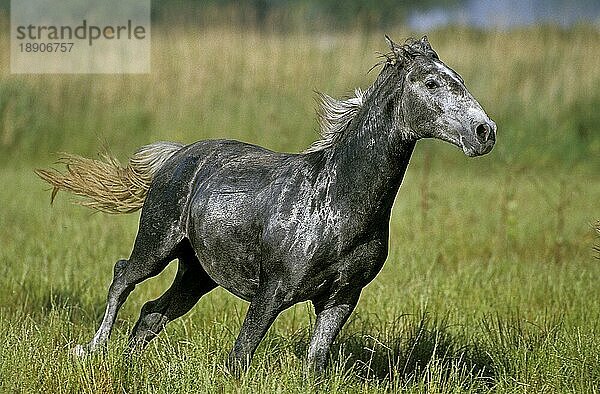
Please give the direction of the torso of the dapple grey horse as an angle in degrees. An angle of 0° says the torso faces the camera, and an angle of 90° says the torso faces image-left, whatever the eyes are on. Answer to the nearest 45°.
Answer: approximately 315°
